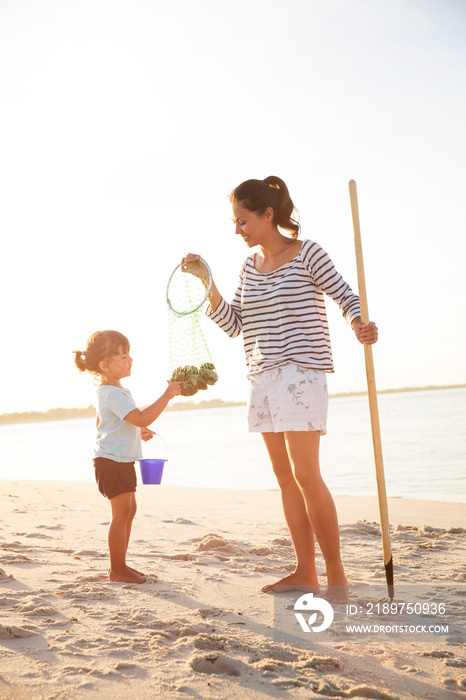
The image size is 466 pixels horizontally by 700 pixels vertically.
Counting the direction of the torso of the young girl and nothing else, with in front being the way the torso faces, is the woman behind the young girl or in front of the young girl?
in front

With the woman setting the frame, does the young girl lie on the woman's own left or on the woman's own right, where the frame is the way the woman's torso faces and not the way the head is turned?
on the woman's own right

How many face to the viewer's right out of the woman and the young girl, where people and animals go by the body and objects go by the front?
1

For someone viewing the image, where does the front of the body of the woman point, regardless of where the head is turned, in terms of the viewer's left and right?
facing the viewer and to the left of the viewer

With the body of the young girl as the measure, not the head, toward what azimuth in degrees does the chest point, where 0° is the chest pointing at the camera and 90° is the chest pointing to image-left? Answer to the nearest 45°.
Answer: approximately 270°

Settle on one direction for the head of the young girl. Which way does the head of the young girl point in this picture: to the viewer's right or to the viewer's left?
to the viewer's right
